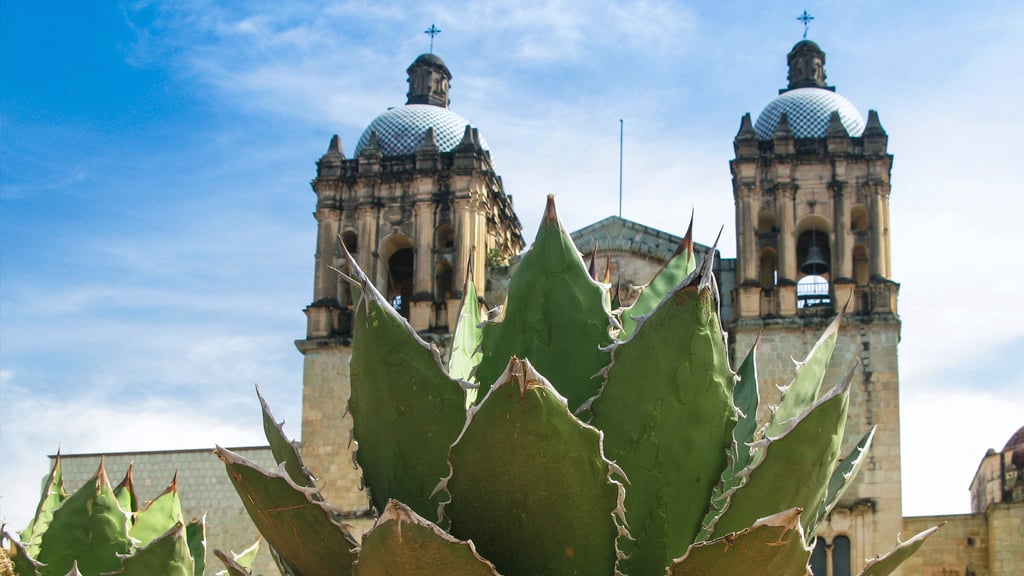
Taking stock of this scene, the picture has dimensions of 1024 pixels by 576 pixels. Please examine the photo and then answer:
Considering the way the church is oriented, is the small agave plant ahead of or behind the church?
ahead

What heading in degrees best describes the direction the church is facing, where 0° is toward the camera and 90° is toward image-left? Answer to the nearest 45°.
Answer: approximately 0°

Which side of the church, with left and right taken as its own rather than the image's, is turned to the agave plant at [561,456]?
front
